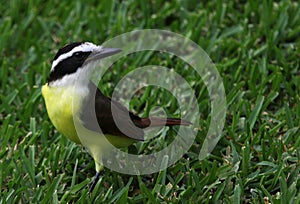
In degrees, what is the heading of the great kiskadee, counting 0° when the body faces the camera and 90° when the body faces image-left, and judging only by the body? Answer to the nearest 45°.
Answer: approximately 45°
